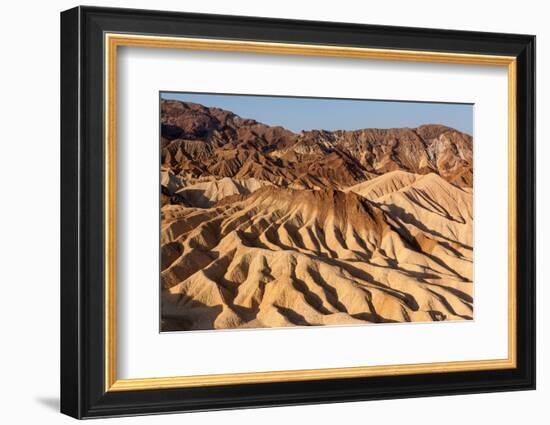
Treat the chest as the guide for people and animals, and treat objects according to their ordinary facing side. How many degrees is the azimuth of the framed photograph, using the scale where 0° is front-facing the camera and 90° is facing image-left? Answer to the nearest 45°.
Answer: approximately 315°
